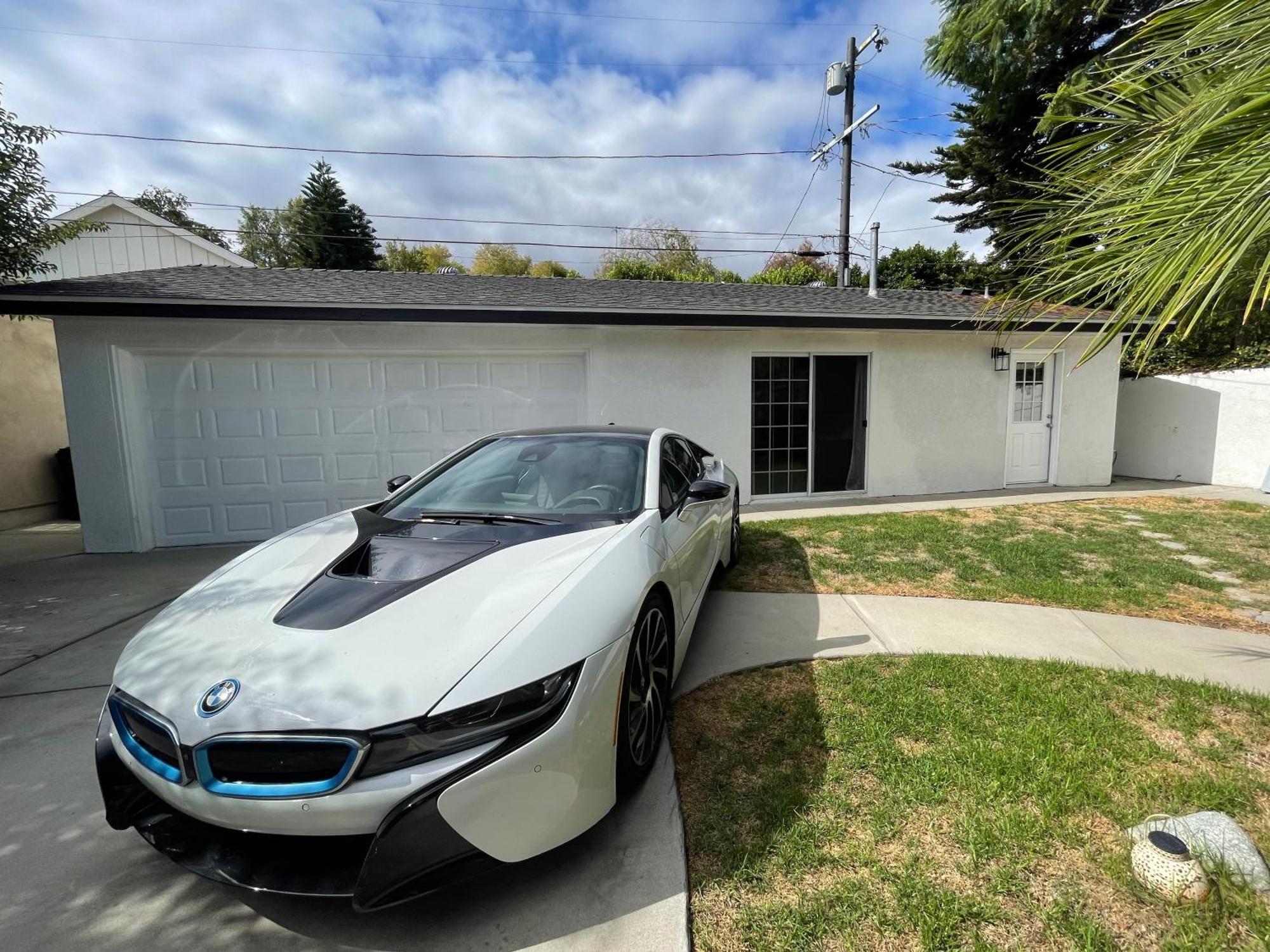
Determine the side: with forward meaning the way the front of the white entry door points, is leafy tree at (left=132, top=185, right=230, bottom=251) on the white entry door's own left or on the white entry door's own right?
on the white entry door's own right

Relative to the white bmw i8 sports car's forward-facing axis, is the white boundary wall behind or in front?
behind

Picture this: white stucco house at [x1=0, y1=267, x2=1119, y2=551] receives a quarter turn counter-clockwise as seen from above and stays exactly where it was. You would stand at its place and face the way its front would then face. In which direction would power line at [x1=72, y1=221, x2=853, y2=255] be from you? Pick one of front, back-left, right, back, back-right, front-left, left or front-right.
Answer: left

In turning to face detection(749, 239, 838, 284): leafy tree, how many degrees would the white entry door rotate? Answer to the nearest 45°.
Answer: approximately 135° to its right

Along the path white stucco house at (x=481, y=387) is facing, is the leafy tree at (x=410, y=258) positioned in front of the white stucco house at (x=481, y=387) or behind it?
behind

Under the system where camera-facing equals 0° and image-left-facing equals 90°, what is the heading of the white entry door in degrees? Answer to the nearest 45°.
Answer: approximately 0°

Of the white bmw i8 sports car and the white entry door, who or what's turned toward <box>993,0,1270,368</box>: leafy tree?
the white entry door

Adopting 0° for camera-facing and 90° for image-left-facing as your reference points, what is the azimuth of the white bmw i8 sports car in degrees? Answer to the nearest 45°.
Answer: approximately 45°
